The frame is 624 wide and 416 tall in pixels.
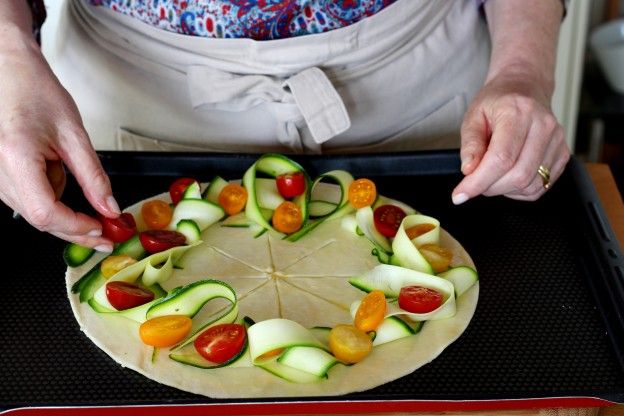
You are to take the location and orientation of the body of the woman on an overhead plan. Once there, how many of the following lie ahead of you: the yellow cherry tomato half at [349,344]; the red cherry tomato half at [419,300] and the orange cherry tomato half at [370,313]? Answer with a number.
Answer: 3

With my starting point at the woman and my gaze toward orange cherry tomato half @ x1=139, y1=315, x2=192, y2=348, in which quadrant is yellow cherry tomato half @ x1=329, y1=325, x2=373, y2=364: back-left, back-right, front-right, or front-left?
front-left

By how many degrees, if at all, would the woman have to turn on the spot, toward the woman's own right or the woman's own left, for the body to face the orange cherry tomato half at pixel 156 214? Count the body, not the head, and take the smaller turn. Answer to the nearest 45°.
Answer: approximately 45° to the woman's own right

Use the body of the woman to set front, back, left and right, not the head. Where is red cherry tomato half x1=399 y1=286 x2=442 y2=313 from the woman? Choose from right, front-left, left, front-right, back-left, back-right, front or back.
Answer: front

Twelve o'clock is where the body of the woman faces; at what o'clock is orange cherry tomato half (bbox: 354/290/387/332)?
The orange cherry tomato half is roughly at 12 o'clock from the woman.

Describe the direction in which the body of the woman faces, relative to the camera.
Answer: toward the camera

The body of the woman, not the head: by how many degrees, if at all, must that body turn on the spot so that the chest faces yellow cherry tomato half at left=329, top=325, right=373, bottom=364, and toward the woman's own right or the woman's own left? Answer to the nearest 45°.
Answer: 0° — they already face it
